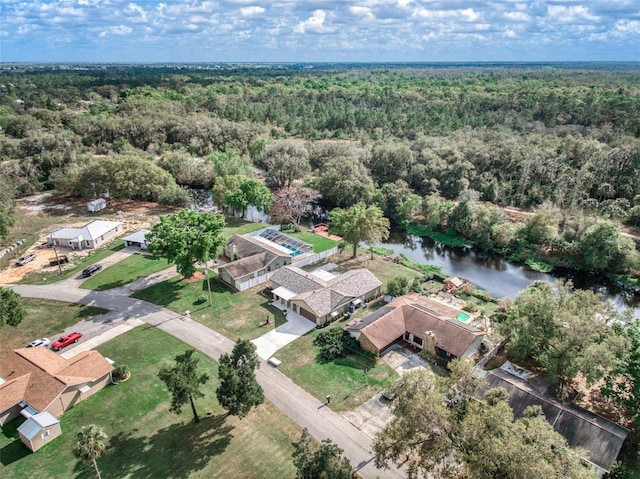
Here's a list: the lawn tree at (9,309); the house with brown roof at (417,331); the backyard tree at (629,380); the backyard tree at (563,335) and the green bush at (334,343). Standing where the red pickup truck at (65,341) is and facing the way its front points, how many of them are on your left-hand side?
4

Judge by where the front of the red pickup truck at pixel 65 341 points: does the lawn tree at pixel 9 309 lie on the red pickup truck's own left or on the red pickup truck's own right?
on the red pickup truck's own right

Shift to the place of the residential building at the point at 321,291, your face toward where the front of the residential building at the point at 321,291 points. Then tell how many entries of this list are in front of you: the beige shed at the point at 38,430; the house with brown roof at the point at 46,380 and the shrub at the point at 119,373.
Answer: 3

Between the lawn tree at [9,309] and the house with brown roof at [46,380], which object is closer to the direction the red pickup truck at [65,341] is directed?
the house with brown roof

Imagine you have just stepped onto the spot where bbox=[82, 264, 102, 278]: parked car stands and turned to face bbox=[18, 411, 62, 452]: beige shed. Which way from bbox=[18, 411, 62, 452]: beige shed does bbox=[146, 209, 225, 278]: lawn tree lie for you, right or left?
left

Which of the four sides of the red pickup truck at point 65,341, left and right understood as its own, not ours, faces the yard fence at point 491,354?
left

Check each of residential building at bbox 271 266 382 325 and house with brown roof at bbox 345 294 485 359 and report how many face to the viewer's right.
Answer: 0

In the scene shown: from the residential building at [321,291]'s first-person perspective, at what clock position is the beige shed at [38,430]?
The beige shed is roughly at 12 o'clock from the residential building.

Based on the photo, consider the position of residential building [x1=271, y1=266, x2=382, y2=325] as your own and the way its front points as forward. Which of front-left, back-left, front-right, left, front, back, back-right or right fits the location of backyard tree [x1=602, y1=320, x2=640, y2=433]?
left

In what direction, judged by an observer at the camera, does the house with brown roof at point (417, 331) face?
facing the viewer and to the left of the viewer

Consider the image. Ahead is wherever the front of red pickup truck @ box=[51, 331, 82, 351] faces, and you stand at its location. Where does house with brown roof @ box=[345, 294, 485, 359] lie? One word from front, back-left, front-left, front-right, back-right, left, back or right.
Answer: left

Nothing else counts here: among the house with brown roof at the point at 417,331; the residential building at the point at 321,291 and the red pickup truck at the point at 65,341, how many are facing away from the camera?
0
